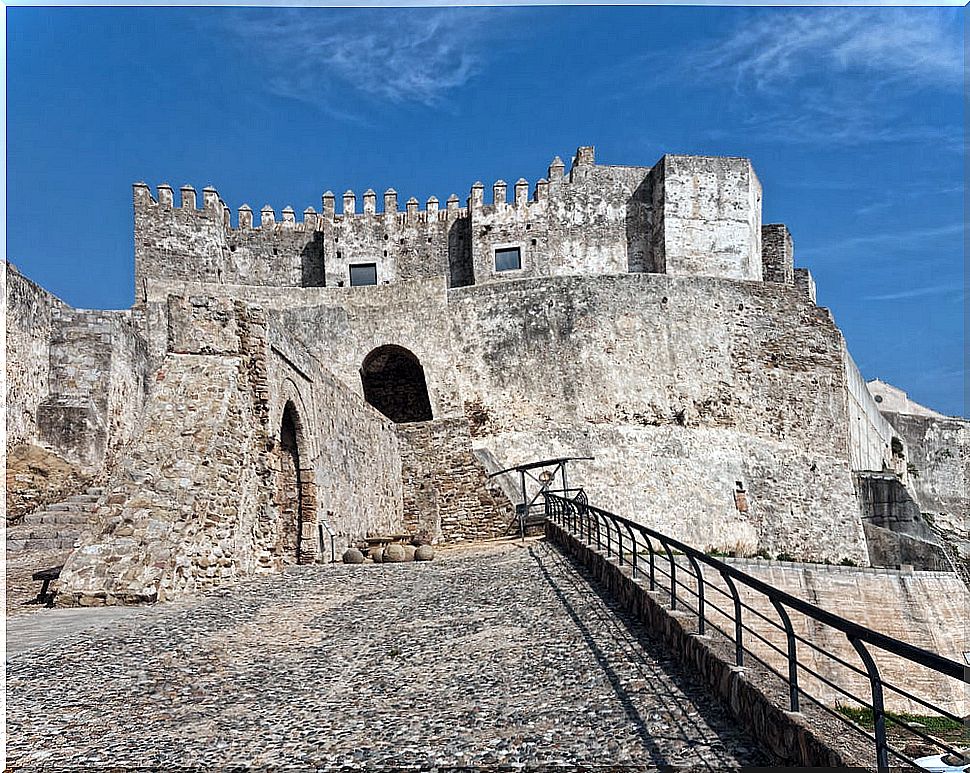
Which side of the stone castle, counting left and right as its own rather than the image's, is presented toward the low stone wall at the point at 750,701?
front

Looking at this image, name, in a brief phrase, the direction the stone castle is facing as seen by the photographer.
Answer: facing the viewer

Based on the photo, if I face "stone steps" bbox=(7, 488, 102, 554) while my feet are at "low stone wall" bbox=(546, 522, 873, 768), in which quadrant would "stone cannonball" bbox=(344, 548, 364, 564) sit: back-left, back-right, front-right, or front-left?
front-right

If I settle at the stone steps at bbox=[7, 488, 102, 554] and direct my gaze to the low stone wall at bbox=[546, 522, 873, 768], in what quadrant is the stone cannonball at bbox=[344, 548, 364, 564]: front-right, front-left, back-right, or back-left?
front-left
